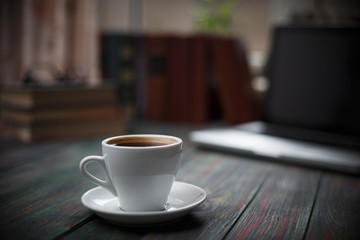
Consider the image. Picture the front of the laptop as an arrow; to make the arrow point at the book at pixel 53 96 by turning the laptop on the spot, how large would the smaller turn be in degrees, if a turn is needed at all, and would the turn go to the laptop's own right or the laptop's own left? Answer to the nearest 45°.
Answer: approximately 45° to the laptop's own right

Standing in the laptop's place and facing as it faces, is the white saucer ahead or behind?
ahead

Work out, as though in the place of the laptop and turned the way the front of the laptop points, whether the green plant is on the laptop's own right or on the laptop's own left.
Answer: on the laptop's own right

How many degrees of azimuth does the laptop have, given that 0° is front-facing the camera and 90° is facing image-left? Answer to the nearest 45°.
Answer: approximately 45°

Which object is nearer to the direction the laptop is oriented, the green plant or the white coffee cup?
the white coffee cup

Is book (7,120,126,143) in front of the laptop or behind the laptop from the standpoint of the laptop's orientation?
in front
